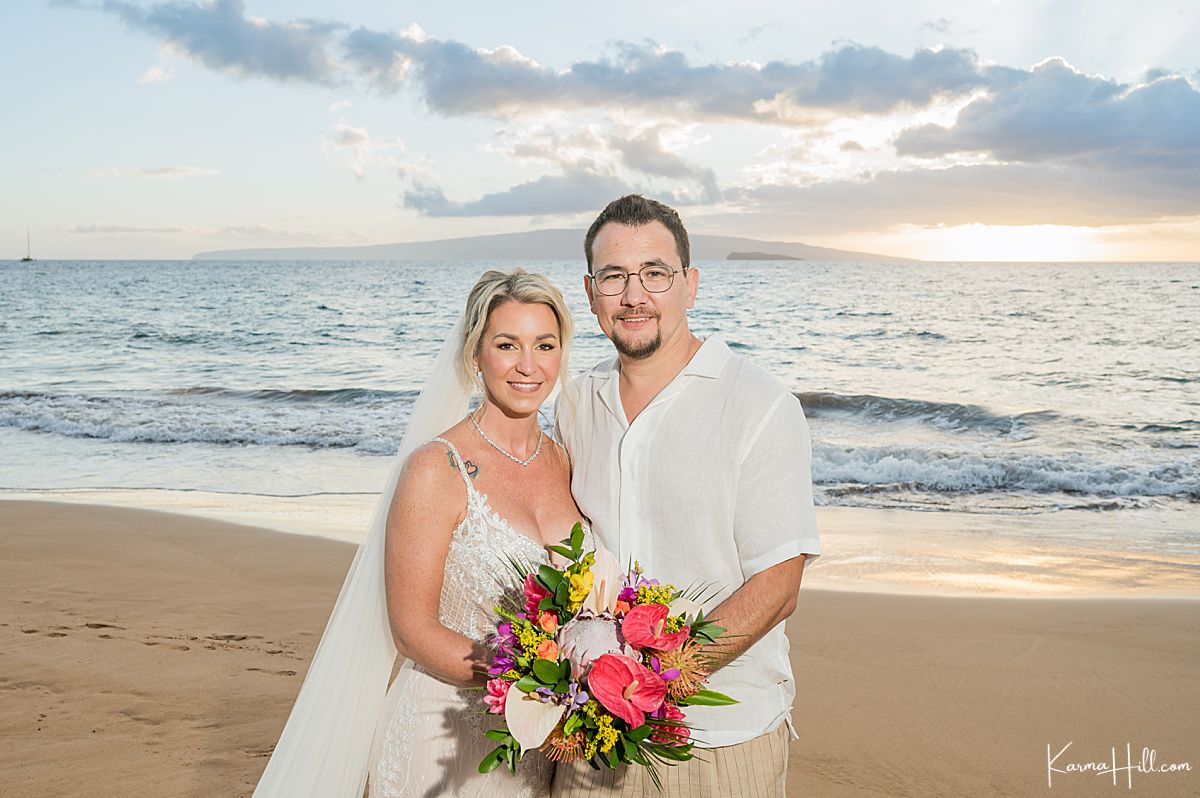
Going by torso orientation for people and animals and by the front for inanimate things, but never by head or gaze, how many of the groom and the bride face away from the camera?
0

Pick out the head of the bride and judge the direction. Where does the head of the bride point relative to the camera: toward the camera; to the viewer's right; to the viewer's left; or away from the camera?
toward the camera

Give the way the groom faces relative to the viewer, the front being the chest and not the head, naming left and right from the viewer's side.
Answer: facing the viewer and to the left of the viewer

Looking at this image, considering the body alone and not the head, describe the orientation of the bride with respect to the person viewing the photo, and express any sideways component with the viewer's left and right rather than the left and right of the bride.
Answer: facing the viewer and to the right of the viewer

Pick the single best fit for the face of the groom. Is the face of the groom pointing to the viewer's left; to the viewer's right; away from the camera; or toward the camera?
toward the camera
